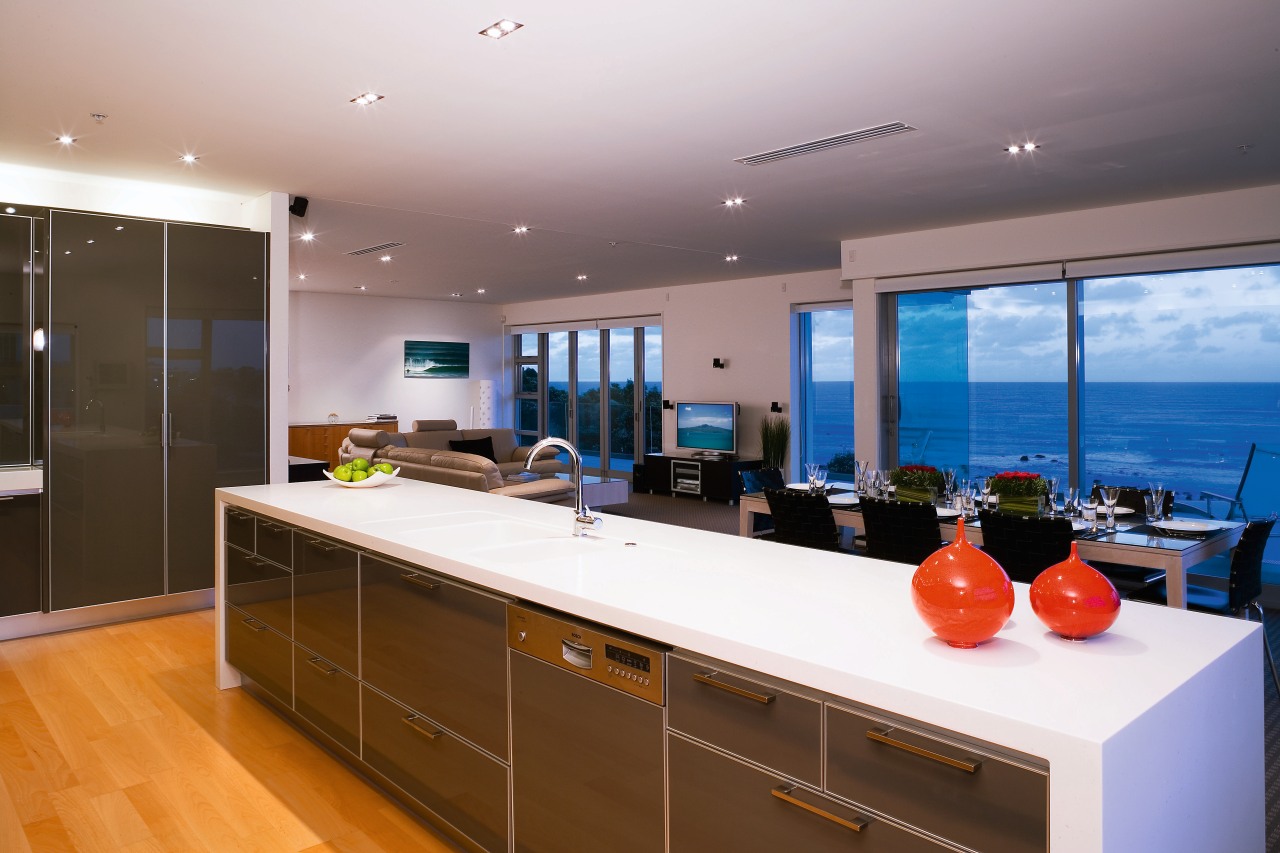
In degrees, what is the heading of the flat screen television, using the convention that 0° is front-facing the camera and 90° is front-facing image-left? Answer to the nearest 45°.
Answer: approximately 45°

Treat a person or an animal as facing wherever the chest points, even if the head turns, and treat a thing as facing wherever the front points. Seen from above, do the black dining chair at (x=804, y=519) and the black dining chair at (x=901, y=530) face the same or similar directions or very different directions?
same or similar directions

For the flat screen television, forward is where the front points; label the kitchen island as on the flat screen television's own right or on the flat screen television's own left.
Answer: on the flat screen television's own left

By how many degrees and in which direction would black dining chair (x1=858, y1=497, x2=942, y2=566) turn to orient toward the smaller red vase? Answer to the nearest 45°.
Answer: approximately 135° to its right

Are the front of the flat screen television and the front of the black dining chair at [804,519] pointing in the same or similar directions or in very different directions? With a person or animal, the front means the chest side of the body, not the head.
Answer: very different directions

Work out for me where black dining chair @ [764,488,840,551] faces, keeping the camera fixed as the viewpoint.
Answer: facing away from the viewer and to the right of the viewer

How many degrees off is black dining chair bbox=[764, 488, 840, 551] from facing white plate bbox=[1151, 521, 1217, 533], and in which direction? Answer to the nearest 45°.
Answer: approximately 45° to its right

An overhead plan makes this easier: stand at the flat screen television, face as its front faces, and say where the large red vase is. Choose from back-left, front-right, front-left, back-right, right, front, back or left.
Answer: front-left

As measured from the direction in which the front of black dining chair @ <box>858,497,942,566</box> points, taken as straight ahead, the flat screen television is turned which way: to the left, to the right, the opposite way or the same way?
the opposite way

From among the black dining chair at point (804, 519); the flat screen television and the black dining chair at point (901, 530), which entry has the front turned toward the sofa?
the flat screen television

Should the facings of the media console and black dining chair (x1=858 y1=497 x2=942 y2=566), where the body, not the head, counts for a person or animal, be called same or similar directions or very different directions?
very different directions

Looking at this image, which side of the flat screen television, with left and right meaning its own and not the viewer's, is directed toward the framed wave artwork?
right

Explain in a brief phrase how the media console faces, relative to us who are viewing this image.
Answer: facing the viewer and to the left of the viewer

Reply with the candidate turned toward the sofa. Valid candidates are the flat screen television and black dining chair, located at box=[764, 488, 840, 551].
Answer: the flat screen television

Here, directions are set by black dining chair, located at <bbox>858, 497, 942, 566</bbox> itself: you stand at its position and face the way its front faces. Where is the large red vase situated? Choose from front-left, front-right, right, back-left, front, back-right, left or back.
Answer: back-right

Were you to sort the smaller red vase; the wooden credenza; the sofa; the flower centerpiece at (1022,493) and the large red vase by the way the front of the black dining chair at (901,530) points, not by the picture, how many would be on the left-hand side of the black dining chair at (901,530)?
2

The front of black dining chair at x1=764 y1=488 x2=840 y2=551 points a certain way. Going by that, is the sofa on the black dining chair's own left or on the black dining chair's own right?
on the black dining chair's own left
